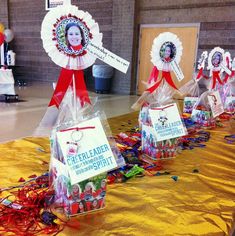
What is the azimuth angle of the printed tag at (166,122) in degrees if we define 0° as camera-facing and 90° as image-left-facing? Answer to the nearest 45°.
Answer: approximately 0°

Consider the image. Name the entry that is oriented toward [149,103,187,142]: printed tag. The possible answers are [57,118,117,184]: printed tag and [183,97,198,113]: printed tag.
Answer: [183,97,198,113]: printed tag

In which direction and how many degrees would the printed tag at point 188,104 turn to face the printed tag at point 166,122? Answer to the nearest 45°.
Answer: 0° — it already faces it

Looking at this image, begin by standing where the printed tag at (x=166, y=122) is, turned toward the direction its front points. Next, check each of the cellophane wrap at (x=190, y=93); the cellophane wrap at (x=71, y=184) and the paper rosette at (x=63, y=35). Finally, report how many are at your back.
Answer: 1

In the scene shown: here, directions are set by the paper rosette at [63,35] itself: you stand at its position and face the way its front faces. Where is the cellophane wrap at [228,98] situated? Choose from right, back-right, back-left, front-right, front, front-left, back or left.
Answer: back-left

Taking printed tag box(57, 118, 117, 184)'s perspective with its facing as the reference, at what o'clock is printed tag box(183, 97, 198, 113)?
printed tag box(183, 97, 198, 113) is roughly at 7 o'clock from printed tag box(57, 118, 117, 184).

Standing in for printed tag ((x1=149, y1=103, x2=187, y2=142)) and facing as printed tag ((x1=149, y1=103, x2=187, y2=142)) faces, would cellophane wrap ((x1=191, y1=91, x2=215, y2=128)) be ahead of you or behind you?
behind
